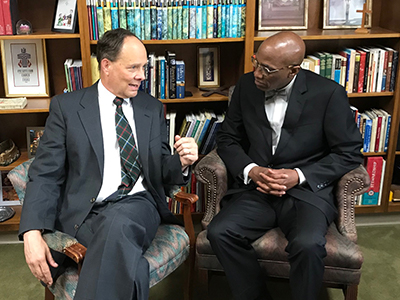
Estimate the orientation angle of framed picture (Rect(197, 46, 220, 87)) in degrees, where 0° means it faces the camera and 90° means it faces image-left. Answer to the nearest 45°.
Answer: approximately 0°

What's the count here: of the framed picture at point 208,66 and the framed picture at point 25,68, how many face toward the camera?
2

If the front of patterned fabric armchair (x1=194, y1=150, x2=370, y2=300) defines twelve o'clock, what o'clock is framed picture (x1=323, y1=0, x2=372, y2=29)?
The framed picture is roughly at 6 o'clock from the patterned fabric armchair.

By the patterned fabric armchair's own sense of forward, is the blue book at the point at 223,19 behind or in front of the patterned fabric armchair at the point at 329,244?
behind

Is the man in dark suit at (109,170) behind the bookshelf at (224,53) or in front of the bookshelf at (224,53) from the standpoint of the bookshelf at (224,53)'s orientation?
in front

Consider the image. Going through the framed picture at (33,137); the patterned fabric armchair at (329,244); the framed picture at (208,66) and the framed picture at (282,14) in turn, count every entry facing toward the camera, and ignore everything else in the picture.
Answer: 4

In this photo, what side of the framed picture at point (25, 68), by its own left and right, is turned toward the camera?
front

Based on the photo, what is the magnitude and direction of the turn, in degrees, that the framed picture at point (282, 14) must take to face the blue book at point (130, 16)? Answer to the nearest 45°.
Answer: approximately 45° to its right

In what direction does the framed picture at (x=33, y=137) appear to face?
toward the camera

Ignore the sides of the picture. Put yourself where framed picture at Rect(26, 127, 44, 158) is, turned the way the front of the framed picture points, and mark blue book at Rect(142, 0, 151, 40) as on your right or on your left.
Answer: on your left

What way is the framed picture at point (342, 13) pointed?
toward the camera

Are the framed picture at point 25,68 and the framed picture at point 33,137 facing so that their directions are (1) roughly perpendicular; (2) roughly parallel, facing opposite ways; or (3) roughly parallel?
roughly parallel
